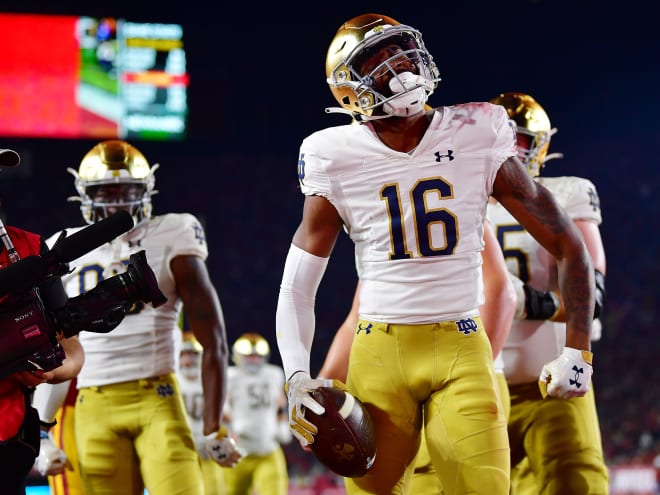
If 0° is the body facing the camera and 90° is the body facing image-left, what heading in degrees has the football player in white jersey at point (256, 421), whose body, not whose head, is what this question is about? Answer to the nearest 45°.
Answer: approximately 0°

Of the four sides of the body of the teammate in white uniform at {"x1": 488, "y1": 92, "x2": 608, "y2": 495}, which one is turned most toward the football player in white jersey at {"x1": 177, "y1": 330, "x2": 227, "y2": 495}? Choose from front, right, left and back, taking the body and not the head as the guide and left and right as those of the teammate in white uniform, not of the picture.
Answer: right

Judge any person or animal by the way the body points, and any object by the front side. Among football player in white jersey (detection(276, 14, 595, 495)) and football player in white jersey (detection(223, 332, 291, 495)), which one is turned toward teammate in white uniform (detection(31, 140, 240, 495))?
football player in white jersey (detection(223, 332, 291, 495))

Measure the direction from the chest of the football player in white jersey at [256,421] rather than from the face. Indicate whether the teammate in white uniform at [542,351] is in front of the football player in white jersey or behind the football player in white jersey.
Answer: in front

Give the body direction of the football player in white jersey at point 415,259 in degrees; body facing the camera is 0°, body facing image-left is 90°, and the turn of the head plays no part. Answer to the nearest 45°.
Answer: approximately 0°

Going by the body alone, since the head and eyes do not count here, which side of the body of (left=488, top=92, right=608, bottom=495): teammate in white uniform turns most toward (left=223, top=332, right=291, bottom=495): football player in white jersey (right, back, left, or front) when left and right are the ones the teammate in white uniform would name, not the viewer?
right

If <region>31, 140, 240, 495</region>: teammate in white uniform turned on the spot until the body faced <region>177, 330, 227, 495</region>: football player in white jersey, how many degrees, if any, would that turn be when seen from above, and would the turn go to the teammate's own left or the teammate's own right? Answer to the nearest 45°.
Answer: approximately 180°

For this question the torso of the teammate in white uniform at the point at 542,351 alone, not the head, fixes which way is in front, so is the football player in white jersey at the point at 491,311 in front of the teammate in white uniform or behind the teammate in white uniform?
in front

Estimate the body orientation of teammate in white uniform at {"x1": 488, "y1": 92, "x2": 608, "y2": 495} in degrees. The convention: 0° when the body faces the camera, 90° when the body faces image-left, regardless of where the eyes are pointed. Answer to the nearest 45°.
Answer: approximately 45°
